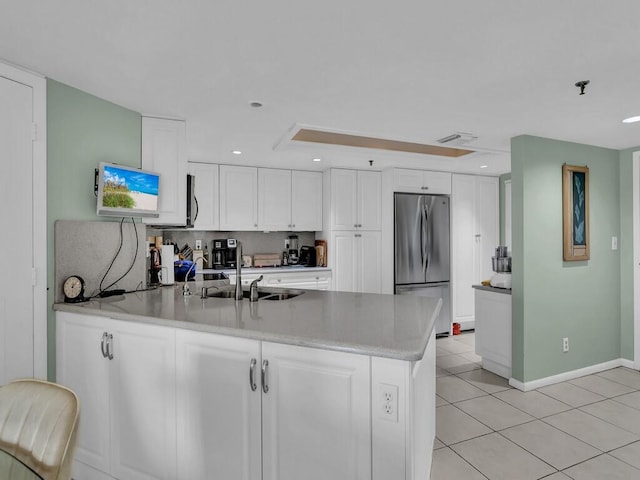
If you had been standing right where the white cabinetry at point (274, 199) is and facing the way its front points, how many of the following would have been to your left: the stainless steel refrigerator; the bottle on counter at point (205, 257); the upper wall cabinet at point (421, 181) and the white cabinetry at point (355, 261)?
3

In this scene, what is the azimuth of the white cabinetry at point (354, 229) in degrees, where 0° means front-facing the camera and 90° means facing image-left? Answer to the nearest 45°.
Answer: approximately 0°

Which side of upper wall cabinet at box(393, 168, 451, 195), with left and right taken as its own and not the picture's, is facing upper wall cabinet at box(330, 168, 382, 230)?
right

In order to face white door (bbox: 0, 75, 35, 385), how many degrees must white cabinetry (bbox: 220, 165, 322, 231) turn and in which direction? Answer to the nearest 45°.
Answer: approximately 45° to its right

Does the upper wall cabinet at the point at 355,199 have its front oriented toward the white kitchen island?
yes

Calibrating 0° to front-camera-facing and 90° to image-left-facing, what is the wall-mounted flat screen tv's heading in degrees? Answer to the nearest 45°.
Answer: approximately 315°

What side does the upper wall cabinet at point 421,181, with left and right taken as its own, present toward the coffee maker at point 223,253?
right

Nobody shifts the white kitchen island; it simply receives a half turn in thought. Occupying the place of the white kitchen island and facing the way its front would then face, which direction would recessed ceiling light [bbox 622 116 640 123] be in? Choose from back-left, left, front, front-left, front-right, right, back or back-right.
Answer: front-right

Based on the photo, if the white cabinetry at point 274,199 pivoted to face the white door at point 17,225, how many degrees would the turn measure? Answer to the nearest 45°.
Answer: approximately 45° to its right
